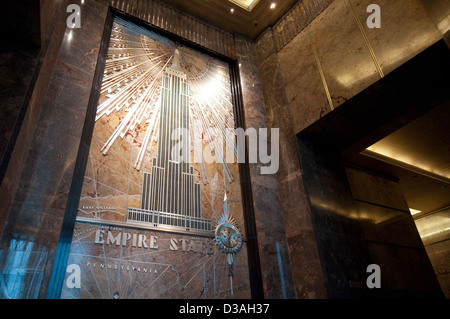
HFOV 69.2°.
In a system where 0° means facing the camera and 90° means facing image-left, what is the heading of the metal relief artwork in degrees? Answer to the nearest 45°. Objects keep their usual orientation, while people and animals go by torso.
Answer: approximately 315°

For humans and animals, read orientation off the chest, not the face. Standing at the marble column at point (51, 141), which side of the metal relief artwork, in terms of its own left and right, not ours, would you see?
right
